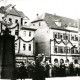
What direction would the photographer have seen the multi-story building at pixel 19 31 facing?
facing the viewer

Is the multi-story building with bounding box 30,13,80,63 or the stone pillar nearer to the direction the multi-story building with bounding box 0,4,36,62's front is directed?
the stone pillar

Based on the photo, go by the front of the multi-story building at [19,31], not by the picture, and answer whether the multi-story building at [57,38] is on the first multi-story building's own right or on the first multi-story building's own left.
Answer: on the first multi-story building's own left

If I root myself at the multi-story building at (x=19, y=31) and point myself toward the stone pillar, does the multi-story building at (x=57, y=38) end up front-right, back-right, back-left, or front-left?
back-left

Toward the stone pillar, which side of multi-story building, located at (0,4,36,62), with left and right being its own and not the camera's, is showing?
front
